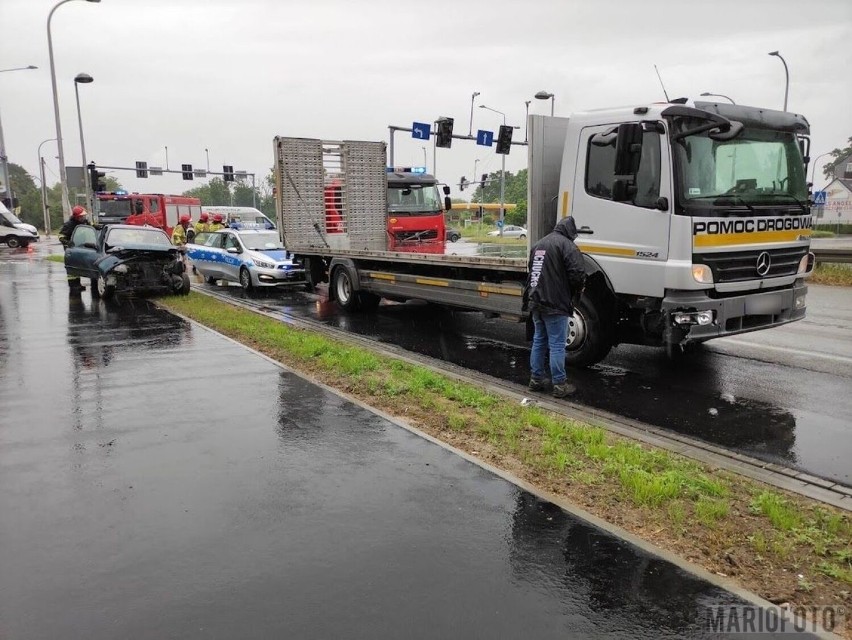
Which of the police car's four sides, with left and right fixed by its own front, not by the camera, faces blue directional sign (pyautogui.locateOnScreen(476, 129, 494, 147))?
left

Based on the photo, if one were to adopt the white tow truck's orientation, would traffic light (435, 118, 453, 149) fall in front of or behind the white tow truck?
behind

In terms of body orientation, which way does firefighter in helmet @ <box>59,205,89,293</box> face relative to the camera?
to the viewer's right

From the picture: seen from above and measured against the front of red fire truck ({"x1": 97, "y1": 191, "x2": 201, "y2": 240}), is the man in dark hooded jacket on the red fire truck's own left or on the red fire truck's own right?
on the red fire truck's own left

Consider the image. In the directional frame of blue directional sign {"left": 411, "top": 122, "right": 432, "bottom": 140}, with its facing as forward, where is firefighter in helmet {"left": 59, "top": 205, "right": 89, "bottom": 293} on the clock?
The firefighter in helmet is roughly at 1 o'clock from the blue directional sign.

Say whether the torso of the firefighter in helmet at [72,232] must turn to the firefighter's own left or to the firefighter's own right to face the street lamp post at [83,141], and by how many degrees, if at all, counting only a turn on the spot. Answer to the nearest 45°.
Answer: approximately 90° to the firefighter's own left

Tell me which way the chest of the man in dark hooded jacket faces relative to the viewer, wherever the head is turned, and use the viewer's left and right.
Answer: facing away from the viewer and to the right of the viewer

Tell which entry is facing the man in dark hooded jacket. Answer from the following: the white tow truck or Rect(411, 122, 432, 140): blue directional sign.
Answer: the blue directional sign
